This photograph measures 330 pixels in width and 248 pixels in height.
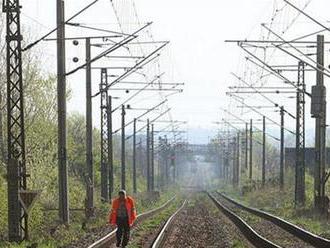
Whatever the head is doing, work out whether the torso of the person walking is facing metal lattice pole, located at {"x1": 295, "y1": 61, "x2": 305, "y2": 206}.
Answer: no

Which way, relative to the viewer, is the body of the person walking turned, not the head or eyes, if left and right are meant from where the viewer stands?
facing the viewer

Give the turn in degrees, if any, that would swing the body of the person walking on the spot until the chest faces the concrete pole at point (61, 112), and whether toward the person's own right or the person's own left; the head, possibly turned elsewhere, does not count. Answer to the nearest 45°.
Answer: approximately 180°
